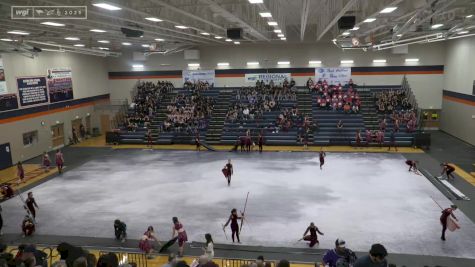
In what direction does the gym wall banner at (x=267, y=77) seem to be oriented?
toward the camera

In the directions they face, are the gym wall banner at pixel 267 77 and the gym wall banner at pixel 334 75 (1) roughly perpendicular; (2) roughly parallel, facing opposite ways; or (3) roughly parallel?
roughly parallel

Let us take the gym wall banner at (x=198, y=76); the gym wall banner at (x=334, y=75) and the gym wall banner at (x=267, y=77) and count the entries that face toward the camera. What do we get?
3

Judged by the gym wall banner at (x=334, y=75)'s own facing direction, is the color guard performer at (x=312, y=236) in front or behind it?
in front

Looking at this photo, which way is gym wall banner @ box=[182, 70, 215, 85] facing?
toward the camera

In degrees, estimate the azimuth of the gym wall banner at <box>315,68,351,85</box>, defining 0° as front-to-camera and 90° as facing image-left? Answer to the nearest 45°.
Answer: approximately 0°

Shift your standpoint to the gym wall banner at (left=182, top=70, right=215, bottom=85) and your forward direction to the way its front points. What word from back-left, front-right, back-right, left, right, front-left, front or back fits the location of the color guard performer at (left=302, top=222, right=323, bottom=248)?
front

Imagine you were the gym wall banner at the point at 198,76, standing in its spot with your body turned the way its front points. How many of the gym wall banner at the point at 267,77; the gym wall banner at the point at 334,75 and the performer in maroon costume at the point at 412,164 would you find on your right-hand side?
0

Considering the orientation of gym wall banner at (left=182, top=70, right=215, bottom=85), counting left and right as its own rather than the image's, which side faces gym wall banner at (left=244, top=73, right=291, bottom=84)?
left

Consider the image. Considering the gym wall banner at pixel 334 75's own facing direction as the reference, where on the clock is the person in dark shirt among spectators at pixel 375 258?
The person in dark shirt among spectators is roughly at 12 o'clock from the gym wall banner.

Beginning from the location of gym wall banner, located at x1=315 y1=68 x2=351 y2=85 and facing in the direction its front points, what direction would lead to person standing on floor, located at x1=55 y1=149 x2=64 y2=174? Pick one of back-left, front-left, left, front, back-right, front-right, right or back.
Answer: front-right

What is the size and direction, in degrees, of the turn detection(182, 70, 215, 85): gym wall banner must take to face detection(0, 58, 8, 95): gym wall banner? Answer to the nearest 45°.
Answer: approximately 45° to its right

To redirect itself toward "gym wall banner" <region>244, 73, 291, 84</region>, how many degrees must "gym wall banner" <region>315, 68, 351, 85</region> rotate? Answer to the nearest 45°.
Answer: approximately 90° to its right

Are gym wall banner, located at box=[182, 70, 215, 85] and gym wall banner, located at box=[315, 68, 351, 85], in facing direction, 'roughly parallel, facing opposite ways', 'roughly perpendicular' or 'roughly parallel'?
roughly parallel

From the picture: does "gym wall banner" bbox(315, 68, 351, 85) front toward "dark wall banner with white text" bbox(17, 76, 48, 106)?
no

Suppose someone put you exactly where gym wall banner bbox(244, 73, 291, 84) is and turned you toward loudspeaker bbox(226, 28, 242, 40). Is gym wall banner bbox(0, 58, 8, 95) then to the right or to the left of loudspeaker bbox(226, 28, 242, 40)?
right

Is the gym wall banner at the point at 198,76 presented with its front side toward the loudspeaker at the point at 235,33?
yes

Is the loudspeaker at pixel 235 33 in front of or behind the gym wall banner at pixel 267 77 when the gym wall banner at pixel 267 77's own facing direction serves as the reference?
in front

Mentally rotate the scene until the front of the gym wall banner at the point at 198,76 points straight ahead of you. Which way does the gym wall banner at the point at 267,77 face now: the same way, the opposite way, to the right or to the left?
the same way

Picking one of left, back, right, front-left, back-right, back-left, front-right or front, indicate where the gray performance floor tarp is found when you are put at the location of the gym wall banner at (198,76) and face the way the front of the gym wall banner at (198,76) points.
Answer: front
